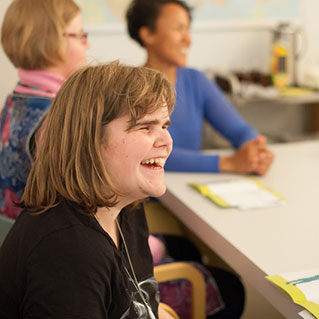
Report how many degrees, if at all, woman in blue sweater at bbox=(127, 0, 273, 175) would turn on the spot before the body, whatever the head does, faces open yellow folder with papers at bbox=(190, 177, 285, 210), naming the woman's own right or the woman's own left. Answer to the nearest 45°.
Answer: approximately 45° to the woman's own right

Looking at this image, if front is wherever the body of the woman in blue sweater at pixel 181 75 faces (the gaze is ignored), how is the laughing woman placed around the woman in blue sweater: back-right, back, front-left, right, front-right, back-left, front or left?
front-right

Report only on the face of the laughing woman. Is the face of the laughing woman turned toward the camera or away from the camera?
toward the camera

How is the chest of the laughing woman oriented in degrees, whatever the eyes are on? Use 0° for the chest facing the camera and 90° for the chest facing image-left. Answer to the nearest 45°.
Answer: approximately 315°

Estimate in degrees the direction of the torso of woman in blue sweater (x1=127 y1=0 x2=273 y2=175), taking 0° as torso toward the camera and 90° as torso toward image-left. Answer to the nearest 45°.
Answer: approximately 315°

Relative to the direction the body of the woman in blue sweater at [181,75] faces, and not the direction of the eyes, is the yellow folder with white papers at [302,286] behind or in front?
in front

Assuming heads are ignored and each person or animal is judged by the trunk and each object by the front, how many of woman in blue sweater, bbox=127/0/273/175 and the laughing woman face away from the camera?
0

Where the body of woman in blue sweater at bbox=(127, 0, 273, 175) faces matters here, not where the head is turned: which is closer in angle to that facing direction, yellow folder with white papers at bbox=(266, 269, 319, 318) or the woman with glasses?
the yellow folder with white papers

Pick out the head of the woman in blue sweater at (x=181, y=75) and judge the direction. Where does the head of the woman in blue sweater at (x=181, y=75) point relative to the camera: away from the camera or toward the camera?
toward the camera

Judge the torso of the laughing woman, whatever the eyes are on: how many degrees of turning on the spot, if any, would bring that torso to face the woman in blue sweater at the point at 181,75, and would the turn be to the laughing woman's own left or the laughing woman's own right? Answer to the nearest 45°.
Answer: approximately 135° to the laughing woman's own left

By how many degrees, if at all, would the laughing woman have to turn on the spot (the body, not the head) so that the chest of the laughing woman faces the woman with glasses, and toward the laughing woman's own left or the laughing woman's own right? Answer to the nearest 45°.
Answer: approximately 135° to the laughing woman's own left
